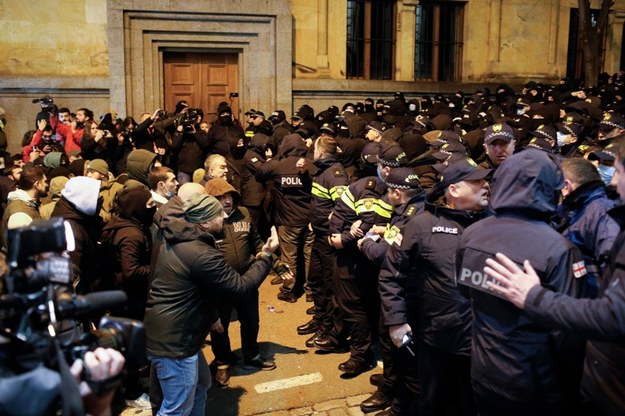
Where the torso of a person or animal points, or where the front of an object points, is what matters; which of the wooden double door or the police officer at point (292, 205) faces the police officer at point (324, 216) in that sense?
the wooden double door

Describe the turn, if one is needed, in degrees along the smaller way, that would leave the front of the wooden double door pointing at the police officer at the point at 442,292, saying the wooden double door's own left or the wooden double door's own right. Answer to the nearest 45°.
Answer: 0° — it already faces them

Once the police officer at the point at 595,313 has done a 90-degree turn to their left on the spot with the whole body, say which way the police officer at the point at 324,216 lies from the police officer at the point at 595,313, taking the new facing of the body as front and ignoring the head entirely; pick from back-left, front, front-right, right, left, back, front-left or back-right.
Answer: back-right

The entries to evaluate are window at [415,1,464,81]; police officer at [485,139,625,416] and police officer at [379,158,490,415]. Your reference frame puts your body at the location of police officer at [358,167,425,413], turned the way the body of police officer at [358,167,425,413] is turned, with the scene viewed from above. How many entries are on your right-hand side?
1

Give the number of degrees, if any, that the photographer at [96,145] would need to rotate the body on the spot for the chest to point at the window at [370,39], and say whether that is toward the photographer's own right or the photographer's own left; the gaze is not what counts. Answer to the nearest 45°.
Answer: approximately 90° to the photographer's own left

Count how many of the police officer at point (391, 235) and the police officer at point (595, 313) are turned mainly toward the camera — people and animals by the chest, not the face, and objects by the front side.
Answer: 0

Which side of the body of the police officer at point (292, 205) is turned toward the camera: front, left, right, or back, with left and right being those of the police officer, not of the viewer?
back

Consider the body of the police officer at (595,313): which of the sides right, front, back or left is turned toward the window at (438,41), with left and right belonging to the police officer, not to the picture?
right

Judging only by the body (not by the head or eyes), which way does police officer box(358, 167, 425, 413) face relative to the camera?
to the viewer's left

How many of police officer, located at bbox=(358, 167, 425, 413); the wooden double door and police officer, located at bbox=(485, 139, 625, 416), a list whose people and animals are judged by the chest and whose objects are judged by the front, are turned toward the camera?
1

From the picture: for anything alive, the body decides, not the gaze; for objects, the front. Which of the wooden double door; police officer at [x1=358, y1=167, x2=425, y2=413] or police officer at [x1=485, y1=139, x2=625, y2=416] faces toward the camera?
the wooden double door

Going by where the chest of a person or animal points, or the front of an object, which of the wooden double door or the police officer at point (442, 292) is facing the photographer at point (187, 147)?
the wooden double door

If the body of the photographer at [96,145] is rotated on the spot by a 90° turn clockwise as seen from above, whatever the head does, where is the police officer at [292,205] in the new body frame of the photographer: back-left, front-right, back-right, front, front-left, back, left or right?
left

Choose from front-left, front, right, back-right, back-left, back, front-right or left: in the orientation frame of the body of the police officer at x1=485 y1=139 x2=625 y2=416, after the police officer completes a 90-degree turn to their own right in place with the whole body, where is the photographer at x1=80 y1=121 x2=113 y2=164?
front-left

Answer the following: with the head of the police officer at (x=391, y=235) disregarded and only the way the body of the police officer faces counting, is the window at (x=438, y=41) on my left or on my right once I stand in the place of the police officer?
on my right
